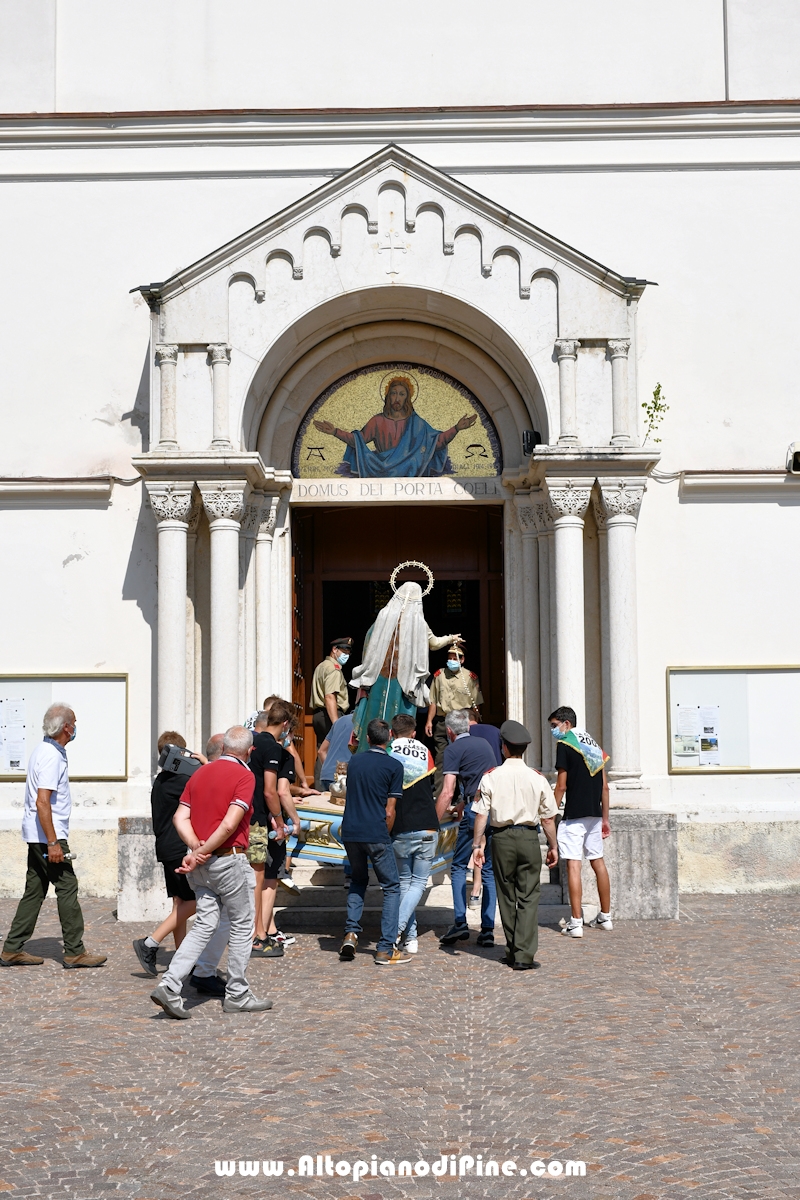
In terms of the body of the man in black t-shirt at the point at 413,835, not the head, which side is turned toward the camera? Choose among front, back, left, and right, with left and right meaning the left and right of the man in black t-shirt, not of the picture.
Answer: back

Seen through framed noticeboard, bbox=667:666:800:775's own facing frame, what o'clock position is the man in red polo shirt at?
The man in red polo shirt is roughly at 1 o'clock from the framed noticeboard.

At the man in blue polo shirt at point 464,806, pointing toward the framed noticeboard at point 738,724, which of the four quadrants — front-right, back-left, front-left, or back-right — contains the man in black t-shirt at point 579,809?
front-right

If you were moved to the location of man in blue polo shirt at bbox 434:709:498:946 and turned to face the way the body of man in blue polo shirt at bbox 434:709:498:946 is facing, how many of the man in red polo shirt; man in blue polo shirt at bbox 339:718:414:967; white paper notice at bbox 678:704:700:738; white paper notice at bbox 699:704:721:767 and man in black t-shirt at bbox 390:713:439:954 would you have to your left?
3

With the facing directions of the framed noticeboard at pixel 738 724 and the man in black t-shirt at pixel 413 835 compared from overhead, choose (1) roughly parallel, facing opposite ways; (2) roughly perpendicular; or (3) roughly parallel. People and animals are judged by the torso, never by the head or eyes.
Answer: roughly parallel, facing opposite ways

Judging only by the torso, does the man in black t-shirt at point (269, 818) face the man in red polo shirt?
no

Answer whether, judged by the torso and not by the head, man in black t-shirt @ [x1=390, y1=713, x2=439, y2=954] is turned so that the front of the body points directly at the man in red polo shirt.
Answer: no

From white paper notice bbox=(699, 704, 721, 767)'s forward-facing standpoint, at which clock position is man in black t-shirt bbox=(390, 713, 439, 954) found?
The man in black t-shirt is roughly at 1 o'clock from the white paper notice.

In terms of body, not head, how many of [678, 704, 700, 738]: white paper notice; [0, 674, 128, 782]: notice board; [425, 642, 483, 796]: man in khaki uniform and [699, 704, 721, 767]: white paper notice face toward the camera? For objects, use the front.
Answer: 4

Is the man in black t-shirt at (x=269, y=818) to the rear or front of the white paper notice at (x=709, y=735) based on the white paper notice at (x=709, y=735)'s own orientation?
to the front

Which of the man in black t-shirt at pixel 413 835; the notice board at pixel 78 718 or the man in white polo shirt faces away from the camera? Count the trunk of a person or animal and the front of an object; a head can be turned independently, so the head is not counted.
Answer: the man in black t-shirt

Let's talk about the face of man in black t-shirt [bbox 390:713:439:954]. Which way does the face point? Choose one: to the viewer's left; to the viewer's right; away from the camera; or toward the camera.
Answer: away from the camera

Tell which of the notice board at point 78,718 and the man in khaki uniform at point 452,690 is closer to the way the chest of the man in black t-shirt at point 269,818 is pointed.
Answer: the man in khaki uniform

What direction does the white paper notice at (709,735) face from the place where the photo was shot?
facing the viewer

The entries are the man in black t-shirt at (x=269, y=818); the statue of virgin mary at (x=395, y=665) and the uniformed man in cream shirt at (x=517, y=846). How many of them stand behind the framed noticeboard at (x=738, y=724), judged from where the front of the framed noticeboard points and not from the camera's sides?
0

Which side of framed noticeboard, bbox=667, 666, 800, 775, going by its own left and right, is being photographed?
front

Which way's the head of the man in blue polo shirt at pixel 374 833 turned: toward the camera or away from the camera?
away from the camera

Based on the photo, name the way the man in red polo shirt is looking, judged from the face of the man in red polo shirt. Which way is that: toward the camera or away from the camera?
away from the camera
